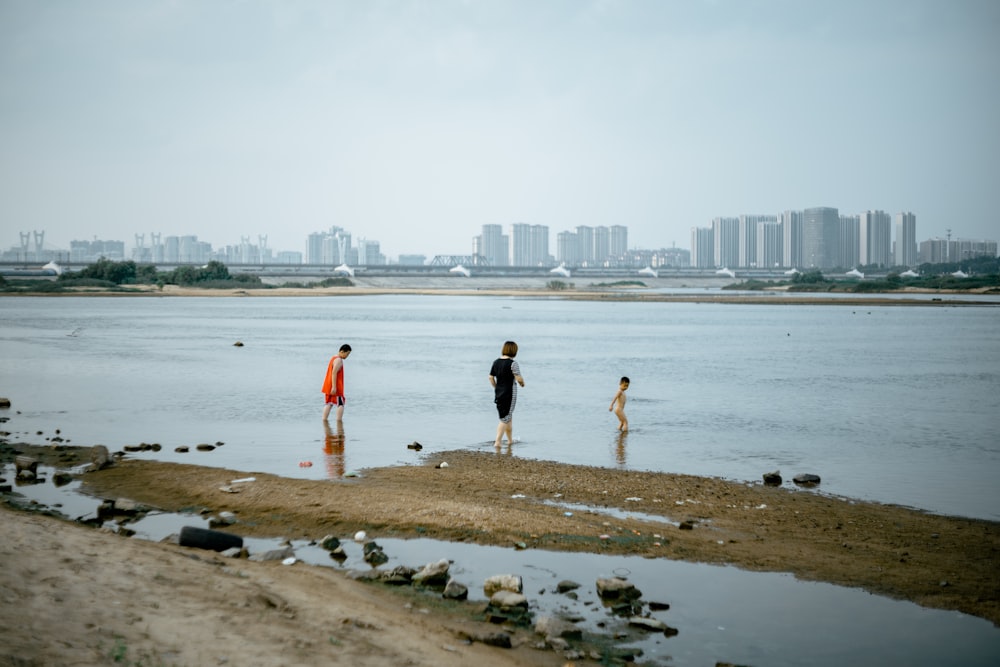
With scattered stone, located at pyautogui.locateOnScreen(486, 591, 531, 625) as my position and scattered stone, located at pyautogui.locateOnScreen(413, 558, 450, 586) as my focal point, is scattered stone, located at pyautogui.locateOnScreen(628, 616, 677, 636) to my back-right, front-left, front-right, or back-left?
back-right

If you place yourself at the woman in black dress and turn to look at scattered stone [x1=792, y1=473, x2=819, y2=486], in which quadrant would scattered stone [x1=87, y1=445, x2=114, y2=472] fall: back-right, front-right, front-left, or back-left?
back-right

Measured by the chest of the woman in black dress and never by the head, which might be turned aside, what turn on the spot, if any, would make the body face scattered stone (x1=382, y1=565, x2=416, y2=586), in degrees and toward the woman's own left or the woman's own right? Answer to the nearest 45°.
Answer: approximately 135° to the woman's own right

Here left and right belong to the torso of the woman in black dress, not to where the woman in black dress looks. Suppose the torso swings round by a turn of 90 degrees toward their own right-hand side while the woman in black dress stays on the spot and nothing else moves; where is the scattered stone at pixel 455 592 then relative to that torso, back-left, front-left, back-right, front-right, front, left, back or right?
front-right

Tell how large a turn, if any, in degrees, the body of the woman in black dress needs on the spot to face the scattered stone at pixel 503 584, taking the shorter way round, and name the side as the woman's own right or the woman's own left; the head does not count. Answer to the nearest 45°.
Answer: approximately 135° to the woman's own right

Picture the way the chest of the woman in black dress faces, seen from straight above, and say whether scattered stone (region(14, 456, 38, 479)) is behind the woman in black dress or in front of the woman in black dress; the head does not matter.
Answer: behind

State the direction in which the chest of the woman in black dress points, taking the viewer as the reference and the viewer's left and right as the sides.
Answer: facing away from the viewer and to the right of the viewer

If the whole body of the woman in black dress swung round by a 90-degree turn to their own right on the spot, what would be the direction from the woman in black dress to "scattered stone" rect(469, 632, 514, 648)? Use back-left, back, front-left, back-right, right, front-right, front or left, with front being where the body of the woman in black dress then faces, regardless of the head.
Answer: front-right

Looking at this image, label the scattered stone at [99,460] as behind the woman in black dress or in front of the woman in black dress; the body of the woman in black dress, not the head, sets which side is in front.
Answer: behind

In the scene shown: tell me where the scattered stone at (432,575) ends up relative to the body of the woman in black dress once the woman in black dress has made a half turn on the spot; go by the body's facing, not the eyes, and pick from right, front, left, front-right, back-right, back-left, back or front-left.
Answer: front-left

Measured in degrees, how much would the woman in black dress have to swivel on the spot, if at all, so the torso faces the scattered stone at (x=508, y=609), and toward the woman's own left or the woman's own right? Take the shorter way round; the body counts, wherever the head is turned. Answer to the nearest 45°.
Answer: approximately 135° to the woman's own right

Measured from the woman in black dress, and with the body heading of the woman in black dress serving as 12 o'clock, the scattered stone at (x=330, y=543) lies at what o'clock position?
The scattered stone is roughly at 5 o'clock from the woman in black dress.

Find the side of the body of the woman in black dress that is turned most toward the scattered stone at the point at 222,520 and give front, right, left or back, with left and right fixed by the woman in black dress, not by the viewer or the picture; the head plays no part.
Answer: back

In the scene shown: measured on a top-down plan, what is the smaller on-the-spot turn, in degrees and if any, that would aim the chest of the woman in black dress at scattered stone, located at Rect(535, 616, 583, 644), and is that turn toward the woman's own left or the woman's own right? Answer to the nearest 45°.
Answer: approximately 135° to the woman's own right
